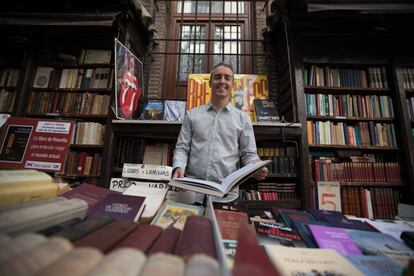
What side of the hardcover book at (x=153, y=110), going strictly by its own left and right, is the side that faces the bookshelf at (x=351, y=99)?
left

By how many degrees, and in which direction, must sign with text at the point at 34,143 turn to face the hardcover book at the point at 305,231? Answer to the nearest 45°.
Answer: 0° — it already faces it

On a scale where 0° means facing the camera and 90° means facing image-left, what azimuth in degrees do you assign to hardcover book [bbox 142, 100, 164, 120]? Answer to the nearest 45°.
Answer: approximately 0°

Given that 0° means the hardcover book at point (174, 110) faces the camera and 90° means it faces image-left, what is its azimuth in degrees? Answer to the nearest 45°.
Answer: approximately 0°

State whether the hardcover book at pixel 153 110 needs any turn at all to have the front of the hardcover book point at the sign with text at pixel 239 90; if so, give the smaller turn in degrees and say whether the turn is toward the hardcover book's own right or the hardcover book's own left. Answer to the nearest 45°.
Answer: approximately 90° to the hardcover book's own left
